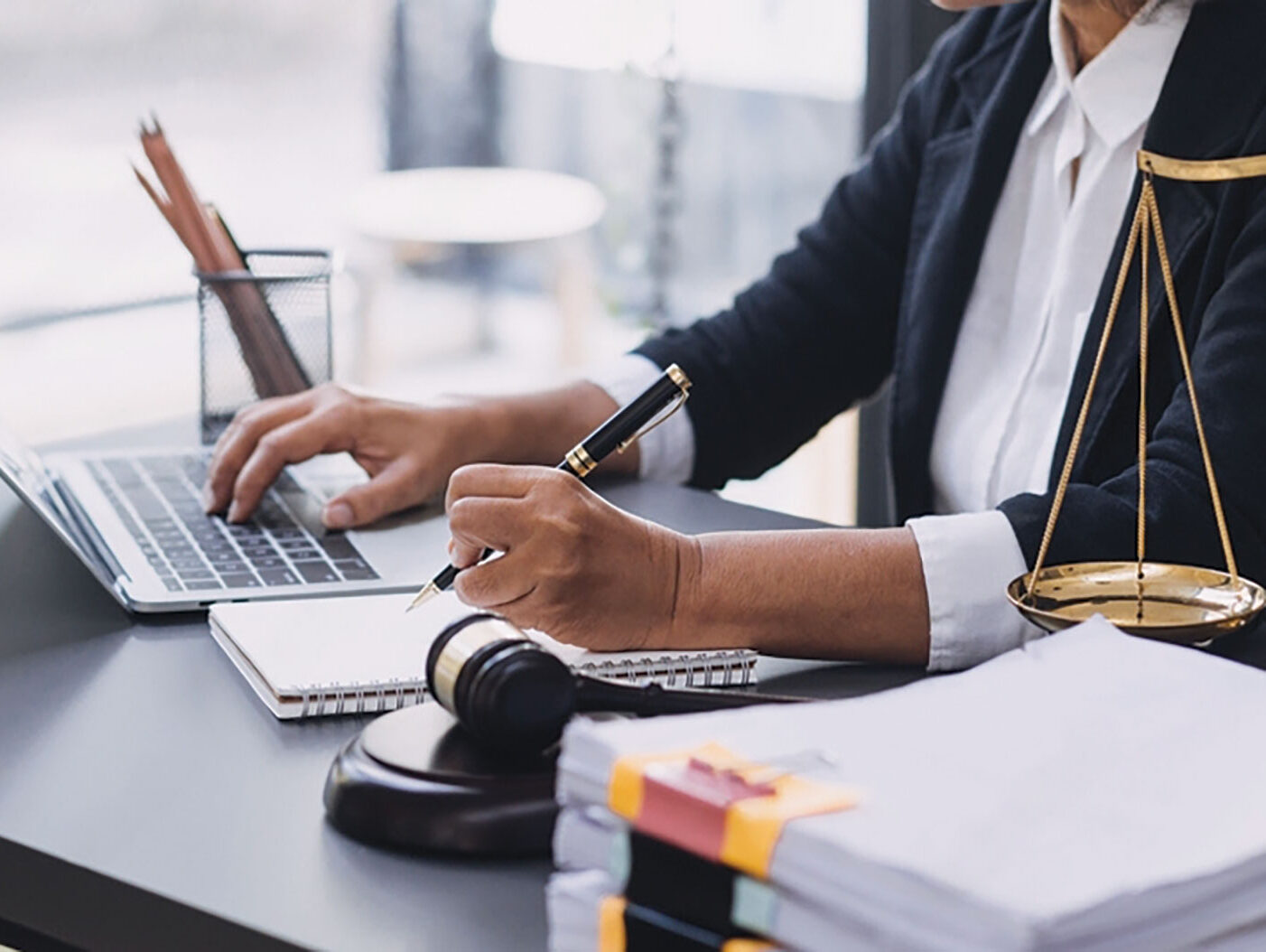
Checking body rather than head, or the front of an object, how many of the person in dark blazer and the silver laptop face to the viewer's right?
1

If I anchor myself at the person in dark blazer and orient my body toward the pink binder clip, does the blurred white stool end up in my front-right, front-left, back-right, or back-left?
back-right

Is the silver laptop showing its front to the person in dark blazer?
yes

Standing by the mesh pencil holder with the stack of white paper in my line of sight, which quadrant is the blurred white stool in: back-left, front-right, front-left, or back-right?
back-left

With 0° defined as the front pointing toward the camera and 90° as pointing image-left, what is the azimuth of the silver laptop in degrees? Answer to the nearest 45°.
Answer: approximately 270°

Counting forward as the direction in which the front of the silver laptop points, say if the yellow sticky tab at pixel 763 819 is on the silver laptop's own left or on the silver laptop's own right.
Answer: on the silver laptop's own right

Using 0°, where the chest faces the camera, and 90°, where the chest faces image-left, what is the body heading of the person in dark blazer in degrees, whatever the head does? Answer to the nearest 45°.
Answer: approximately 45°
